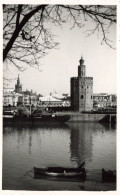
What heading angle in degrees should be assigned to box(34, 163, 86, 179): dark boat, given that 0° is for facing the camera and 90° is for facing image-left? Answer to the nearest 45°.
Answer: approximately 90°
